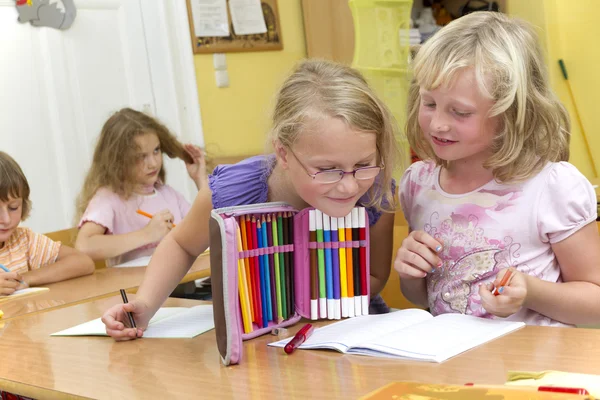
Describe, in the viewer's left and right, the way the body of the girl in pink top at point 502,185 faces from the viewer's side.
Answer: facing the viewer and to the left of the viewer

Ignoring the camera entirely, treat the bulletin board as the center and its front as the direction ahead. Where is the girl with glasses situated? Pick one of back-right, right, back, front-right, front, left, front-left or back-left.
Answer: front

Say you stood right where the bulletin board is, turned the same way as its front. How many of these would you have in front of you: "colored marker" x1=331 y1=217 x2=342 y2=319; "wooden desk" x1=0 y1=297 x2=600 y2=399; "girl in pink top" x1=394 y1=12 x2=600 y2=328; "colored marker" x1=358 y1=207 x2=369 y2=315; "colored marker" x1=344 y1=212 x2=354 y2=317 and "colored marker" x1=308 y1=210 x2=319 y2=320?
6

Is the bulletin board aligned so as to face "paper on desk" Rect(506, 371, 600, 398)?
yes

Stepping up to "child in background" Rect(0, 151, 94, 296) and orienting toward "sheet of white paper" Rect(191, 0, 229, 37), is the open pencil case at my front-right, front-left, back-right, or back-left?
back-right

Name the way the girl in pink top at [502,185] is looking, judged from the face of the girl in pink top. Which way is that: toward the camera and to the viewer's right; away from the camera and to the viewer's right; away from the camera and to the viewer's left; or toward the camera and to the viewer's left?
toward the camera and to the viewer's left

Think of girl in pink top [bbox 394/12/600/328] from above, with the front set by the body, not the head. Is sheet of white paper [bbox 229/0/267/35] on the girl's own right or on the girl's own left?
on the girl's own right

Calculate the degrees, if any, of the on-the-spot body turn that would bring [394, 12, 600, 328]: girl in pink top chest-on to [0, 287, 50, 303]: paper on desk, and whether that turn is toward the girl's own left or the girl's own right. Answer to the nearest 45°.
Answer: approximately 45° to the girl's own right

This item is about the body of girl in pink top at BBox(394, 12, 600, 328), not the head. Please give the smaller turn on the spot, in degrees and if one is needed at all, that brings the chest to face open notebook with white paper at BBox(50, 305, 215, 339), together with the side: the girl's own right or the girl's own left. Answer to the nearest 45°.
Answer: approximately 45° to the girl's own right

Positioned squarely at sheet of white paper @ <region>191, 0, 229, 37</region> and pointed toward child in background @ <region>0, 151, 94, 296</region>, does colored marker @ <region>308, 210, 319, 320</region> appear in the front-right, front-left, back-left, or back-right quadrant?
front-left

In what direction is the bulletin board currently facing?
toward the camera

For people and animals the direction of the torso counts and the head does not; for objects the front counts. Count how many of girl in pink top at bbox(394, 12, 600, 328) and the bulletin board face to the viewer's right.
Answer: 0

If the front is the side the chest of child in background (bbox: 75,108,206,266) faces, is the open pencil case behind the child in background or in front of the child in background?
in front

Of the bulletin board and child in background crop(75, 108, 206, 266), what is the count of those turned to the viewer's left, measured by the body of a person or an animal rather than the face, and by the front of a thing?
0

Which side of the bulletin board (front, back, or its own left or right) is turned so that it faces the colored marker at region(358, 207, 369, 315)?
front
